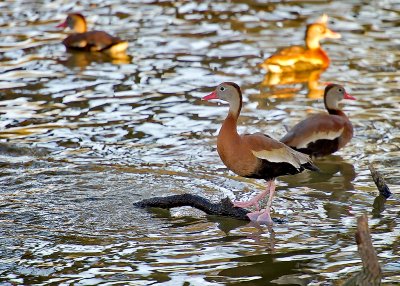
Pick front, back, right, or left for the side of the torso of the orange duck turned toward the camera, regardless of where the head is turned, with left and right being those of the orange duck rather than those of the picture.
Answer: right

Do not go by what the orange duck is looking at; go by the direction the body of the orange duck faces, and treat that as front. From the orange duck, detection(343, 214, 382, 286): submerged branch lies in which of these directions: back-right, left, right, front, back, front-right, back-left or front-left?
right

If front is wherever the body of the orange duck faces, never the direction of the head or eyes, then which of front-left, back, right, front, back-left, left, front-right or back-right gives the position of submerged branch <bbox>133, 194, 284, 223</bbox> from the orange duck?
right

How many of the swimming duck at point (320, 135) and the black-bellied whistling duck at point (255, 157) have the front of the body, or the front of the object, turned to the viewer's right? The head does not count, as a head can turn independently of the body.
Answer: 1

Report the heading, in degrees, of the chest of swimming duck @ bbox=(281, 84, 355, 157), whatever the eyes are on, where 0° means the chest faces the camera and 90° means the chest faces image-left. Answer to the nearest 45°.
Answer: approximately 270°

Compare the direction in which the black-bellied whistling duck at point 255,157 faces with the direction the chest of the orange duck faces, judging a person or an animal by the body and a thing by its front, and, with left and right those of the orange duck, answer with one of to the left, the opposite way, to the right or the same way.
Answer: the opposite way

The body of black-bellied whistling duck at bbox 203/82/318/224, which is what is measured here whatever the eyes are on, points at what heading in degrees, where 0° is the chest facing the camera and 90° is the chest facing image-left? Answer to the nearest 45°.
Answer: approximately 90°

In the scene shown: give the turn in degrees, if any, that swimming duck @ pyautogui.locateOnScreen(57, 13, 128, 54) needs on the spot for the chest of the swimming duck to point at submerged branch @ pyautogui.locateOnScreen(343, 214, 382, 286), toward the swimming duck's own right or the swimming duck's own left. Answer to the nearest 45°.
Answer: approximately 90° to the swimming duck's own left

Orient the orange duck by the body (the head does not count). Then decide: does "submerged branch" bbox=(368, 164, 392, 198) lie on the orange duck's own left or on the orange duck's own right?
on the orange duck's own right

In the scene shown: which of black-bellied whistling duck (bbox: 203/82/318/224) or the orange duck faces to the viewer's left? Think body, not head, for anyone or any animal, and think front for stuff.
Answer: the black-bellied whistling duck

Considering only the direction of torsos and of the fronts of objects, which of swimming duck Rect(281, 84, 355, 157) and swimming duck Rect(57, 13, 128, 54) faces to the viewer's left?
swimming duck Rect(57, 13, 128, 54)
